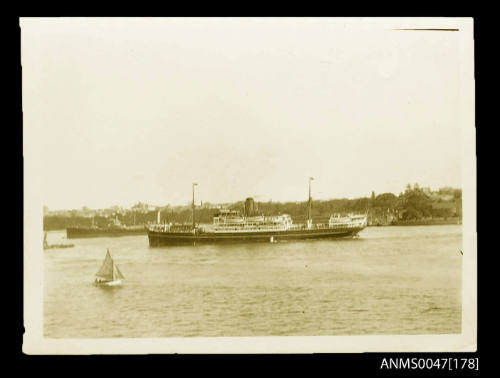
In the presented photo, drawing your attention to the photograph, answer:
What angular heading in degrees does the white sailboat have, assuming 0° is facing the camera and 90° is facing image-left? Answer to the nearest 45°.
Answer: approximately 270°
